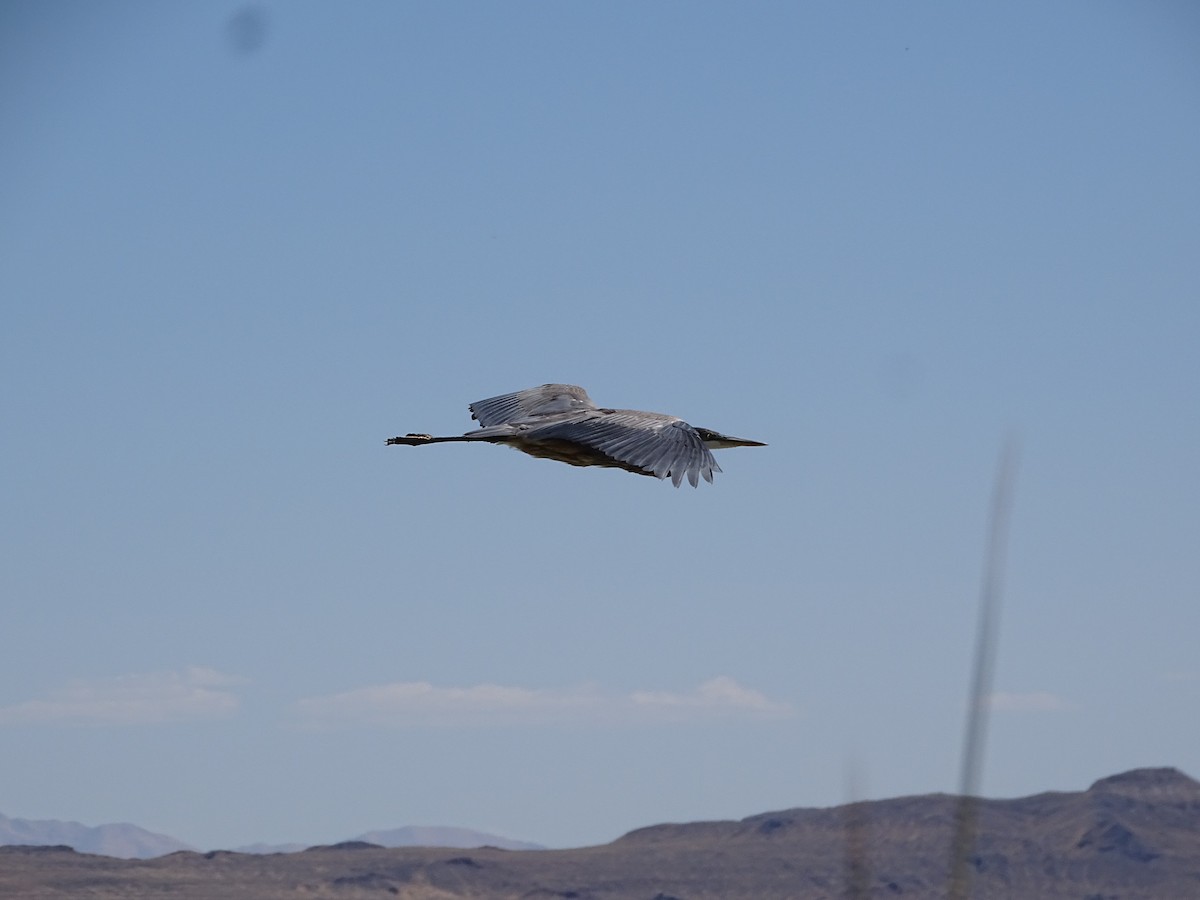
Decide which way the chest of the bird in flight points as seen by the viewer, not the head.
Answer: to the viewer's right
